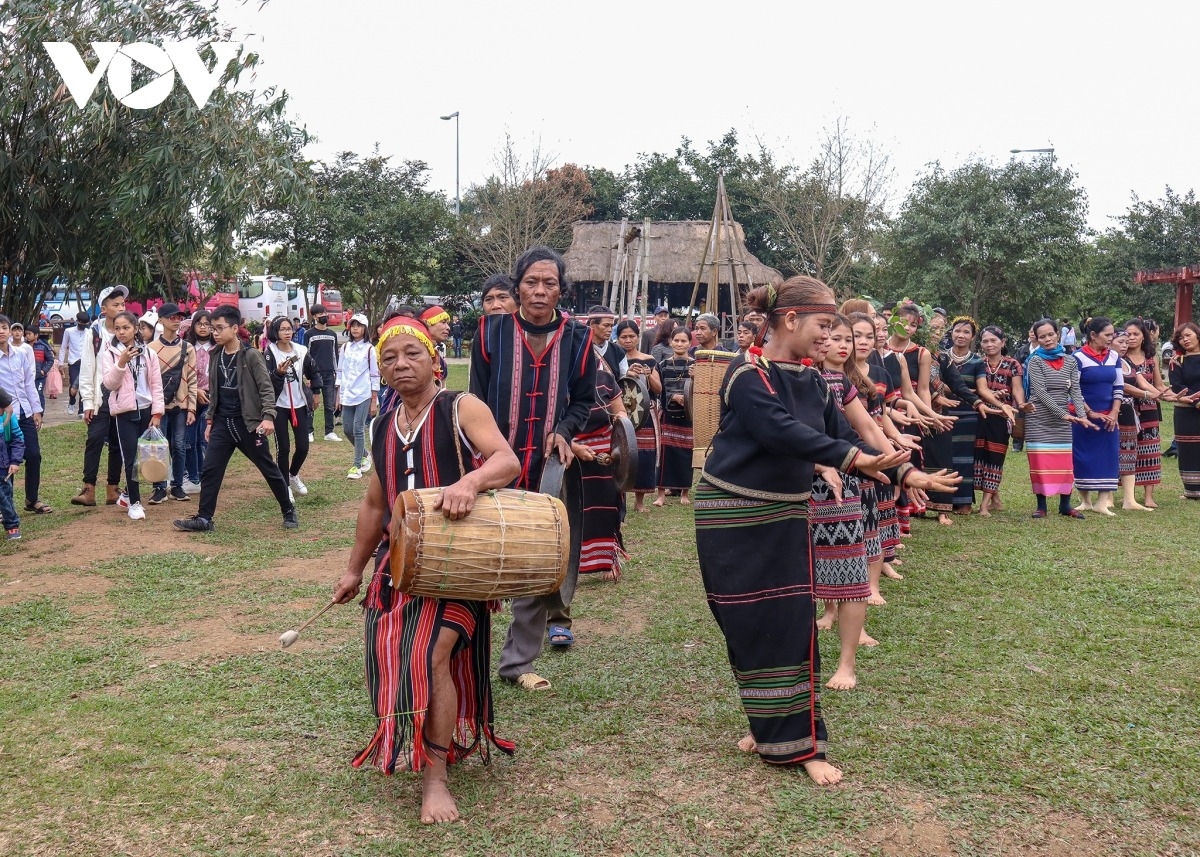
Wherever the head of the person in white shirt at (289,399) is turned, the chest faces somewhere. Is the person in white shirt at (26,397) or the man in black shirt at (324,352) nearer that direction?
the person in white shirt

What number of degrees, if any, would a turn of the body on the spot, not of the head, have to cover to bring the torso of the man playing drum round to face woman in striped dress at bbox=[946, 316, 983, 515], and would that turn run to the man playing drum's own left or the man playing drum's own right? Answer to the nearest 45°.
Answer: approximately 135° to the man playing drum's own left

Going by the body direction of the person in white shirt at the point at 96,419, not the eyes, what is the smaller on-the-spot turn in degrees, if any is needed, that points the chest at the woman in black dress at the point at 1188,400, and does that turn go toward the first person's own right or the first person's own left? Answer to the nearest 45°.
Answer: approximately 45° to the first person's own left

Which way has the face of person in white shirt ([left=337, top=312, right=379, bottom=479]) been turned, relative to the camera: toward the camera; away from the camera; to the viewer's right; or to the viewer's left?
toward the camera

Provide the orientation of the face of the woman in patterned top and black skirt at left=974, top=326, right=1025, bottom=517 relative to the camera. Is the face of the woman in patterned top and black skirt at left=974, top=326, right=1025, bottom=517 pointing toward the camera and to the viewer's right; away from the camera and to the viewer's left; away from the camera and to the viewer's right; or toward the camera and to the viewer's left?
toward the camera and to the viewer's left

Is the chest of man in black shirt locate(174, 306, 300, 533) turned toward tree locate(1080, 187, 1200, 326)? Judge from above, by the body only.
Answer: no

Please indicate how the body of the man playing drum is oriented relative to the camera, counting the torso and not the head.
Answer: toward the camera

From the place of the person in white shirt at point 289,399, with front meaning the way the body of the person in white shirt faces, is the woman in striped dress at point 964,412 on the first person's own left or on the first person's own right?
on the first person's own left

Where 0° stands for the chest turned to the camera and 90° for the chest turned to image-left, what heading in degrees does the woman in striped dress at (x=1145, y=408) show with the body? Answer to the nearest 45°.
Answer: approximately 45°

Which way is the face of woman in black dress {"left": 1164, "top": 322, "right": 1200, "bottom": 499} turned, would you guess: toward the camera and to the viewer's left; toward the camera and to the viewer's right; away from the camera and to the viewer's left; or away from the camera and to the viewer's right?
toward the camera and to the viewer's left

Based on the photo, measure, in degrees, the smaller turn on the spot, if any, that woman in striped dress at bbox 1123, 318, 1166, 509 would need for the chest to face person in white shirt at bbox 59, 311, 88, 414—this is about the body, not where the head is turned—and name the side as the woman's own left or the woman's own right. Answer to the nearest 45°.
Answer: approximately 45° to the woman's own right

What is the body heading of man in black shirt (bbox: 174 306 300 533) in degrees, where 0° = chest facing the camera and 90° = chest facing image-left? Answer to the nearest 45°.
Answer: approximately 45°

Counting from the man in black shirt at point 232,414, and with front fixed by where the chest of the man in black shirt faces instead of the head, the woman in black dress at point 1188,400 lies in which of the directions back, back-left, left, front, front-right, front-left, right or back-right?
back-left
